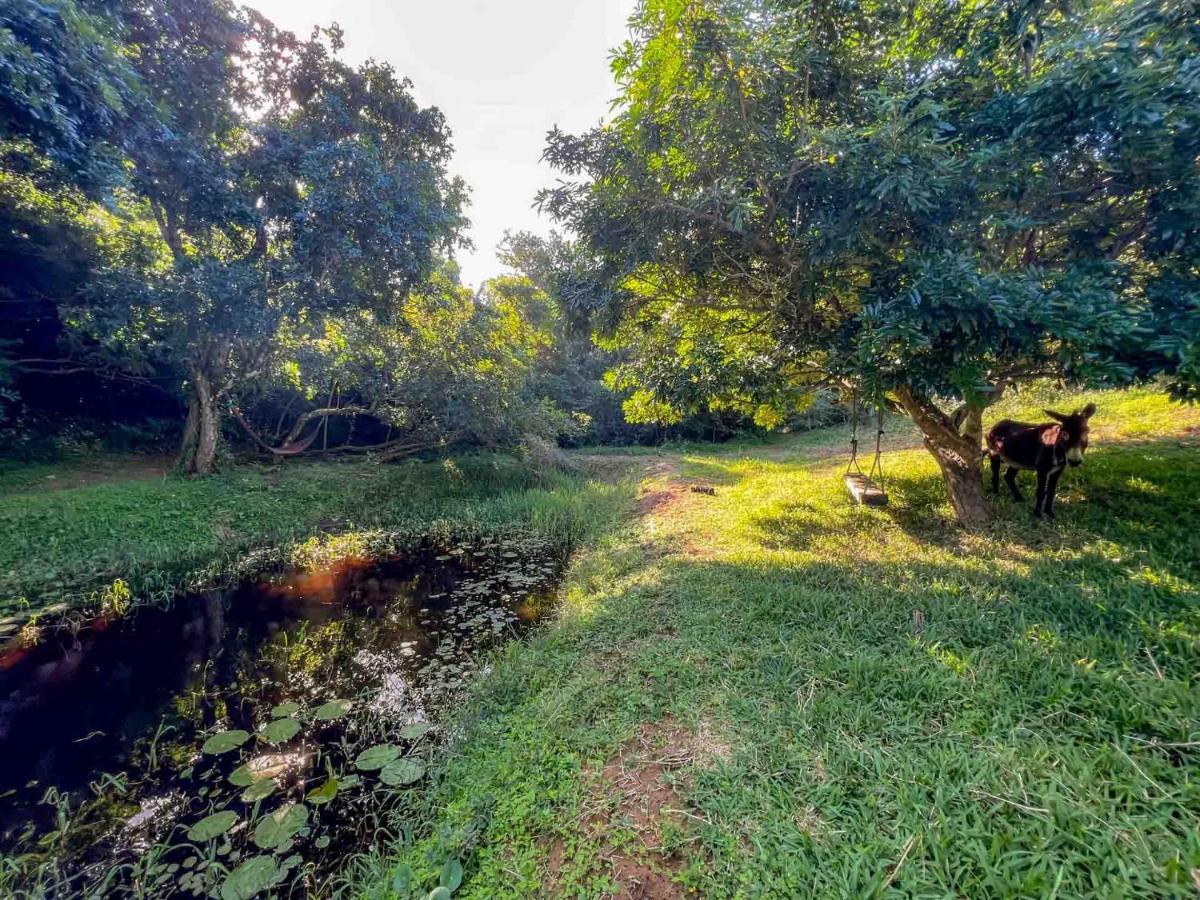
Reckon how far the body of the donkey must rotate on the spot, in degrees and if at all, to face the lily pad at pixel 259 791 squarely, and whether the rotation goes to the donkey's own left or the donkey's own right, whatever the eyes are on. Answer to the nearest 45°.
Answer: approximately 90° to the donkey's own right

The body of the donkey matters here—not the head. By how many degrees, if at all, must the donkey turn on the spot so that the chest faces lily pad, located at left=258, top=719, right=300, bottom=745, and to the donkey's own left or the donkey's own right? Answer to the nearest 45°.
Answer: approximately 90° to the donkey's own right

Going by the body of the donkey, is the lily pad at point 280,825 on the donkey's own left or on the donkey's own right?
on the donkey's own right

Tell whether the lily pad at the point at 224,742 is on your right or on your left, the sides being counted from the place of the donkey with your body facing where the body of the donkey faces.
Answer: on your right

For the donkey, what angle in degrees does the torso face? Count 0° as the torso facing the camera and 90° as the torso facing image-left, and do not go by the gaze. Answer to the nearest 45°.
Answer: approximately 315°

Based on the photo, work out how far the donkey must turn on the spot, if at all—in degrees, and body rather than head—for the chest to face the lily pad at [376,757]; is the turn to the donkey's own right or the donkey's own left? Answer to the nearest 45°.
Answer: approximately 90° to the donkey's own right

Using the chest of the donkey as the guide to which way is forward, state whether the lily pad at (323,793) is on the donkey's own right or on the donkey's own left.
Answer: on the donkey's own right

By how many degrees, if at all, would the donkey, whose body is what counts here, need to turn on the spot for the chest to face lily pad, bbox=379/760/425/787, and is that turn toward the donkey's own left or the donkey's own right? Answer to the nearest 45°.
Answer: approximately 90° to the donkey's own right
